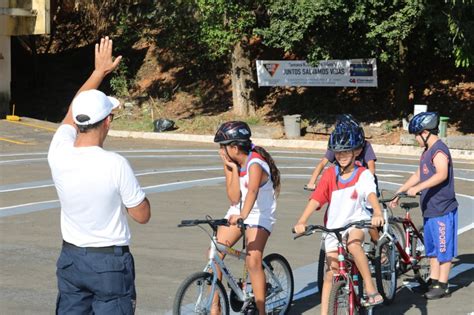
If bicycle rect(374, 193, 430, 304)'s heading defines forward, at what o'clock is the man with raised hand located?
The man with raised hand is roughly at 11 o'clock from the bicycle.

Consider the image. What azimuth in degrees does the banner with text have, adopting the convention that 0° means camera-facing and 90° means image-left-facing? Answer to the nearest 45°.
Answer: approximately 0°

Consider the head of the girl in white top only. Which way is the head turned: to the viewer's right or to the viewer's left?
to the viewer's left

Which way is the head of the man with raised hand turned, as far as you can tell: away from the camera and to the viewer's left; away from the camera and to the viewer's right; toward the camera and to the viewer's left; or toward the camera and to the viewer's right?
away from the camera and to the viewer's right

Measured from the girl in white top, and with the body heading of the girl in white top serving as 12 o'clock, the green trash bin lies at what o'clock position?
The green trash bin is roughly at 5 o'clock from the girl in white top.

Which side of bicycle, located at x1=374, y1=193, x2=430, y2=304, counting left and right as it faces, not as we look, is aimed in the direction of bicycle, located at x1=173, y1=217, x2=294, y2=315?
front

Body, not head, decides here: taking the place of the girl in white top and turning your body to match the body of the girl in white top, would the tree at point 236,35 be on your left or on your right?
on your right

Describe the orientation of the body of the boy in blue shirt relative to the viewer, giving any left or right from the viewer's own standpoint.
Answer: facing to the left of the viewer

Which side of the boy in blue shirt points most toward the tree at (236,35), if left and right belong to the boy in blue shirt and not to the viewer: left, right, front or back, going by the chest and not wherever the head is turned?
right

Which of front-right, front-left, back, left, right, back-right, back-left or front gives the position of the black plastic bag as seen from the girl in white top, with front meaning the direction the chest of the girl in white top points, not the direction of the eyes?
back-right

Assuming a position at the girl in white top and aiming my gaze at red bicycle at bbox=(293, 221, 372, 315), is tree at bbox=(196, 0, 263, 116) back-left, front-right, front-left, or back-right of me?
back-left

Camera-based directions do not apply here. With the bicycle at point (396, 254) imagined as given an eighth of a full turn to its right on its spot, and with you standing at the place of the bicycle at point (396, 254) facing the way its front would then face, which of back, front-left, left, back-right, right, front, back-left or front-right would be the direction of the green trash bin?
right

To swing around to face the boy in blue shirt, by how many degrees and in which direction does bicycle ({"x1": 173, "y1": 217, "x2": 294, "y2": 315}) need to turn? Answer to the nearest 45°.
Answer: approximately 180°

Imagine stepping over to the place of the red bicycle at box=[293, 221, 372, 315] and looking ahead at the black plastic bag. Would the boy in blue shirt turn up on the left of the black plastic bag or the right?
right
